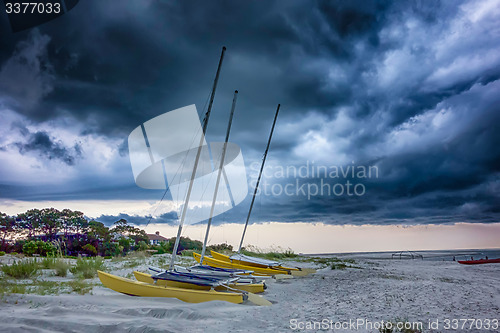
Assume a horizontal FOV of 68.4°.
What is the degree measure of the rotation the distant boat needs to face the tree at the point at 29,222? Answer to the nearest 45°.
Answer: approximately 45° to its left

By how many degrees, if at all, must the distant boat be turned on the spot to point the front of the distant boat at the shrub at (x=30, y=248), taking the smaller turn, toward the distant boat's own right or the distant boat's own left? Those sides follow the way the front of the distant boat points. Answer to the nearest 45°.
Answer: approximately 45° to the distant boat's own left

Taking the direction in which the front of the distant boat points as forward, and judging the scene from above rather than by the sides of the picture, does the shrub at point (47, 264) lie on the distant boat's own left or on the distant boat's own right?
on the distant boat's own left

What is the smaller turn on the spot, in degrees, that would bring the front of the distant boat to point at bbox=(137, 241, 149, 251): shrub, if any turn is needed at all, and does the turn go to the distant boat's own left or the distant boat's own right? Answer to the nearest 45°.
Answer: approximately 45° to the distant boat's own left

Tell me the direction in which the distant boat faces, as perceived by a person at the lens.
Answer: facing to the left of the viewer

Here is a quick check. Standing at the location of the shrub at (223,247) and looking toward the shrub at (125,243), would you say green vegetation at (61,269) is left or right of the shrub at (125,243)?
left

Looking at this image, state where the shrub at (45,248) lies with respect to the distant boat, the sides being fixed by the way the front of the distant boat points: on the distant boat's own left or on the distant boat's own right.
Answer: on the distant boat's own left

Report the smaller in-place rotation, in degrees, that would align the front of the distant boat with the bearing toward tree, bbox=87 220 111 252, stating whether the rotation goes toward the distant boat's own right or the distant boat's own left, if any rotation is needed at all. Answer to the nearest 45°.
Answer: approximately 45° to the distant boat's own left
